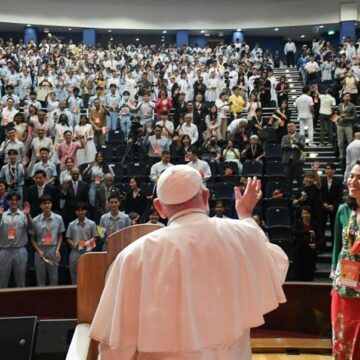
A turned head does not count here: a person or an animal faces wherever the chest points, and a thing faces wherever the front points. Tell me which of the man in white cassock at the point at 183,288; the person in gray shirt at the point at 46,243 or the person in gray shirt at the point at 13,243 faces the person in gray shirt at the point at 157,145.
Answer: the man in white cassock

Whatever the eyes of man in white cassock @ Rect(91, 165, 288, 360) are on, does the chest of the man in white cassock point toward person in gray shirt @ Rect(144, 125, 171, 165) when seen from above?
yes

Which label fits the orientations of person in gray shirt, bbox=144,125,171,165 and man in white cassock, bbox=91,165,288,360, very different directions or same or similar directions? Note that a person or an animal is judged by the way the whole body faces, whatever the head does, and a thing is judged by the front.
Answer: very different directions

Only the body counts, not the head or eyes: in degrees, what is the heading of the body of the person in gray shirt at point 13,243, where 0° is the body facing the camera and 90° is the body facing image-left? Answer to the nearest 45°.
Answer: approximately 0°

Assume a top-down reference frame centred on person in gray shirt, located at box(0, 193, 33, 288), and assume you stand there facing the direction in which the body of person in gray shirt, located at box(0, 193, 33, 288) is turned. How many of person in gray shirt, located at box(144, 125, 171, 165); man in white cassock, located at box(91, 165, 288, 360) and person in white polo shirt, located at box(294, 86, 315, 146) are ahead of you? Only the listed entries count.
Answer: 1

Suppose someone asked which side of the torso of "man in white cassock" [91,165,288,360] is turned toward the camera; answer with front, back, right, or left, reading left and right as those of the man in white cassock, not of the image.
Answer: back
